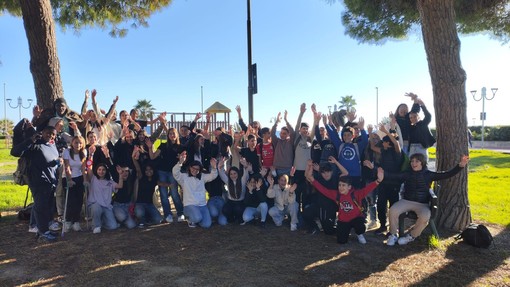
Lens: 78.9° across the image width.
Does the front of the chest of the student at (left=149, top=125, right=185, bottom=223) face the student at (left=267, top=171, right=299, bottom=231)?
no

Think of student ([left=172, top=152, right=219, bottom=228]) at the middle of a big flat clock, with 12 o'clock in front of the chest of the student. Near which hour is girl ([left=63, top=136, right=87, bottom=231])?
The girl is roughly at 3 o'clock from the student.

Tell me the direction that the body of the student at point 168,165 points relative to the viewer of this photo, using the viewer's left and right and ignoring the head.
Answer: facing the viewer

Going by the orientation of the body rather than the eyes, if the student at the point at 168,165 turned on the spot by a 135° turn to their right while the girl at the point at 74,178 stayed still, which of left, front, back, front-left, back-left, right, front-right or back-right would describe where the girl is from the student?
front-left

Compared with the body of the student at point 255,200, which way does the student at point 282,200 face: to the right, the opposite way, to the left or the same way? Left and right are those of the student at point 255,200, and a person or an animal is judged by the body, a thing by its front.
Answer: the same way

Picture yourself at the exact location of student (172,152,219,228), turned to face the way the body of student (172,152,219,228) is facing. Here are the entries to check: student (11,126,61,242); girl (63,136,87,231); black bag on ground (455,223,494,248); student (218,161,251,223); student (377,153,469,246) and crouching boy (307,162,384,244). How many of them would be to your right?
2

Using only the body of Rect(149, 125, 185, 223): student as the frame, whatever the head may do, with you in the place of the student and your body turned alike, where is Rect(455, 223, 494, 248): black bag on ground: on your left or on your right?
on your left

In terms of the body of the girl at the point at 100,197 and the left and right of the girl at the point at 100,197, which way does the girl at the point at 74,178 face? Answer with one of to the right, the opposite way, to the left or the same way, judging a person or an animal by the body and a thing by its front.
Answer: the same way

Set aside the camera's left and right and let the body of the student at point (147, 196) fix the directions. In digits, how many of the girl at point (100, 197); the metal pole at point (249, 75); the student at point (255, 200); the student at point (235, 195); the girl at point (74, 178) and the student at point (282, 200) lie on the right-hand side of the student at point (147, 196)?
2

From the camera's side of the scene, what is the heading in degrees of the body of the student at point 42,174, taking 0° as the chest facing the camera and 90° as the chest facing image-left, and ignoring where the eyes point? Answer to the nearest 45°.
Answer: approximately 315°

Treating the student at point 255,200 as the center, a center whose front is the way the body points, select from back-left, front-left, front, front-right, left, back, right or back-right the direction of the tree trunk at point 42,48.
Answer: right

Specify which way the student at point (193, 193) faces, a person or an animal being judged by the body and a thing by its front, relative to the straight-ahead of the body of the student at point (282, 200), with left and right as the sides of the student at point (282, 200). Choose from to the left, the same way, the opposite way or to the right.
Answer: the same way

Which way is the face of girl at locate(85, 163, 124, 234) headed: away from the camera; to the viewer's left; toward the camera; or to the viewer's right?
toward the camera

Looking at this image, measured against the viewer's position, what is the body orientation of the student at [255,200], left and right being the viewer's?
facing the viewer

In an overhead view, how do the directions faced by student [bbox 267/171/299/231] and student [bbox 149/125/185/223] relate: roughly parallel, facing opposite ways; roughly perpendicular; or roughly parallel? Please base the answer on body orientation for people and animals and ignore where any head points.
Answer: roughly parallel

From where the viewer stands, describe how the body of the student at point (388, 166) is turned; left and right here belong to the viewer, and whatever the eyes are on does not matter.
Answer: facing the viewer and to the left of the viewer

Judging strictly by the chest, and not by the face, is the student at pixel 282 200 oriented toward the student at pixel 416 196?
no
